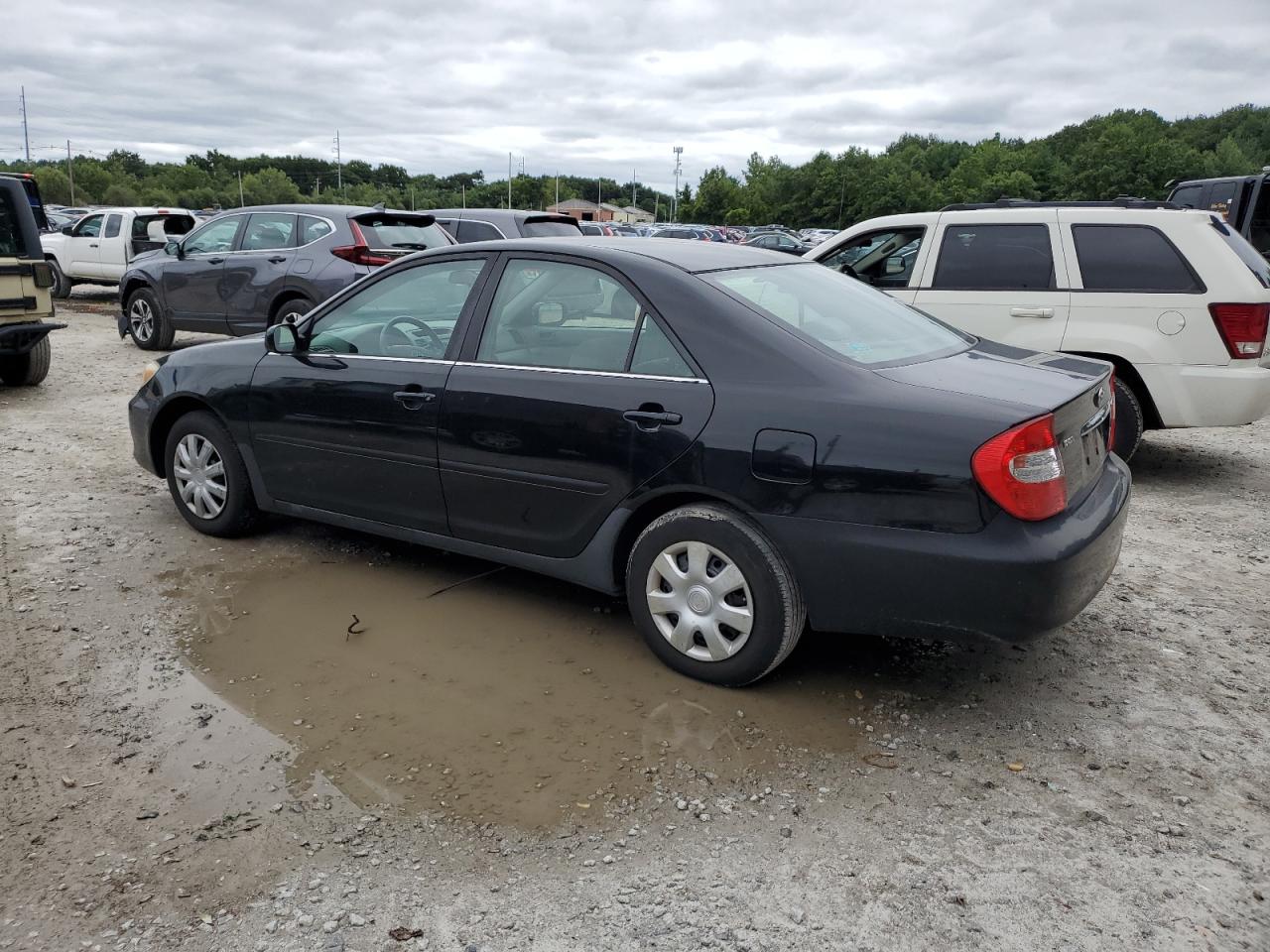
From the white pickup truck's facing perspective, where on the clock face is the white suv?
The white suv is roughly at 7 o'clock from the white pickup truck.

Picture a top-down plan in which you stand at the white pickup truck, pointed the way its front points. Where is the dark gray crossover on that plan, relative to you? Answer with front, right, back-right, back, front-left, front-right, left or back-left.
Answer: back-left

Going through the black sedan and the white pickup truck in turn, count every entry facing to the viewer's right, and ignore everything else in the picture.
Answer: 0

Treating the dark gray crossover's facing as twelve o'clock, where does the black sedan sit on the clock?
The black sedan is roughly at 7 o'clock from the dark gray crossover.

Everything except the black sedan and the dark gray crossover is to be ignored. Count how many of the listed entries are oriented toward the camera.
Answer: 0

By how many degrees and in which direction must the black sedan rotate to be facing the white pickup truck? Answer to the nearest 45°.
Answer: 0° — it already faces it

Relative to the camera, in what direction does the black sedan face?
facing away from the viewer and to the left of the viewer

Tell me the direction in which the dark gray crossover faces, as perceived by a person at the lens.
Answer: facing away from the viewer and to the left of the viewer

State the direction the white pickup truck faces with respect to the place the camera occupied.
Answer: facing away from the viewer and to the left of the viewer
